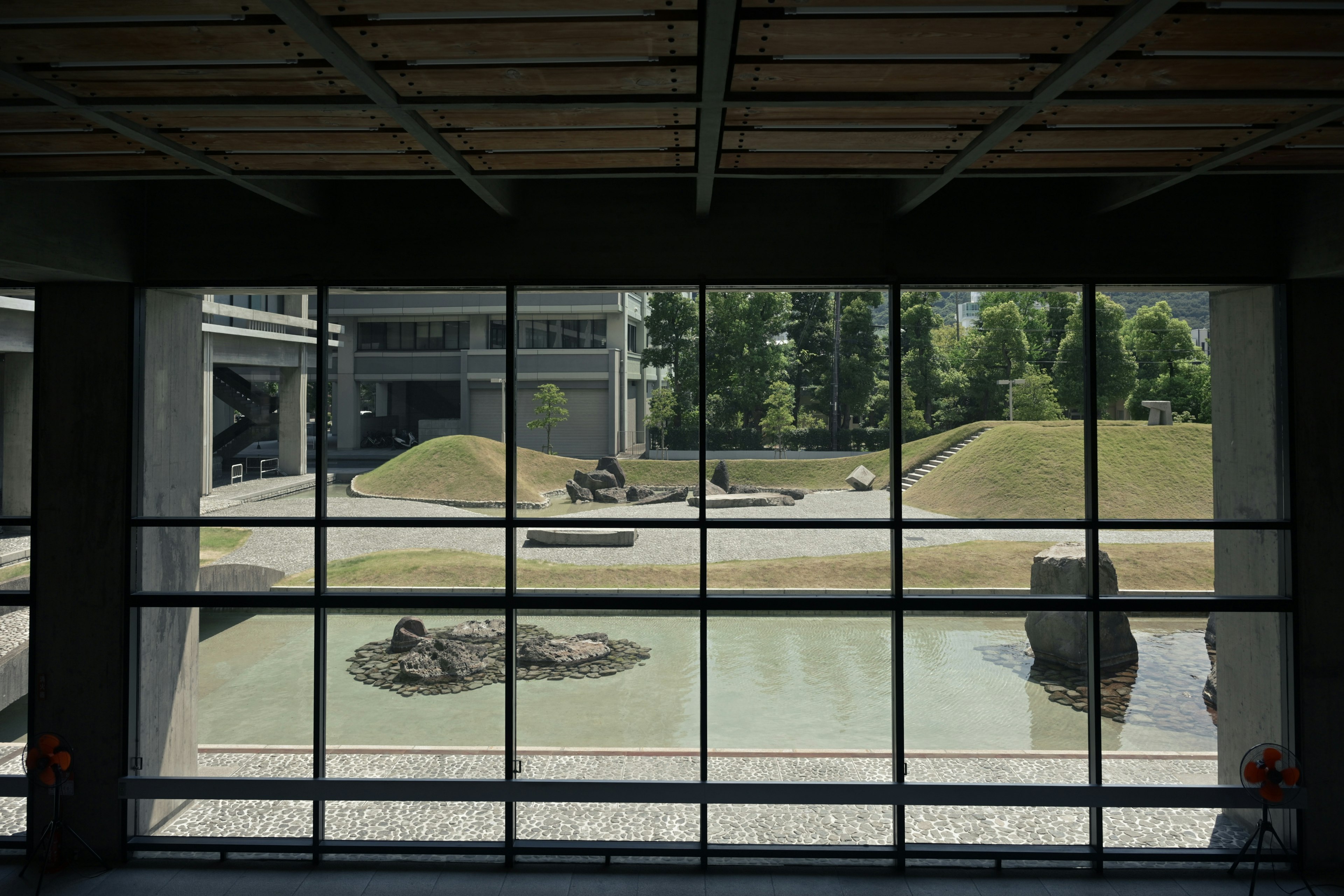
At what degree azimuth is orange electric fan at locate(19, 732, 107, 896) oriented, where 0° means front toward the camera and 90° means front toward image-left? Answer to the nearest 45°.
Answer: approximately 45°

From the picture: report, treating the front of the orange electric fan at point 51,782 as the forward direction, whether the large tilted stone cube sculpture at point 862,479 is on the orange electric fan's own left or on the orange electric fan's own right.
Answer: on the orange electric fan's own left

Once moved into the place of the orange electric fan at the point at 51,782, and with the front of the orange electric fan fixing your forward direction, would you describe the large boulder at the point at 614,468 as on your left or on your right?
on your left
